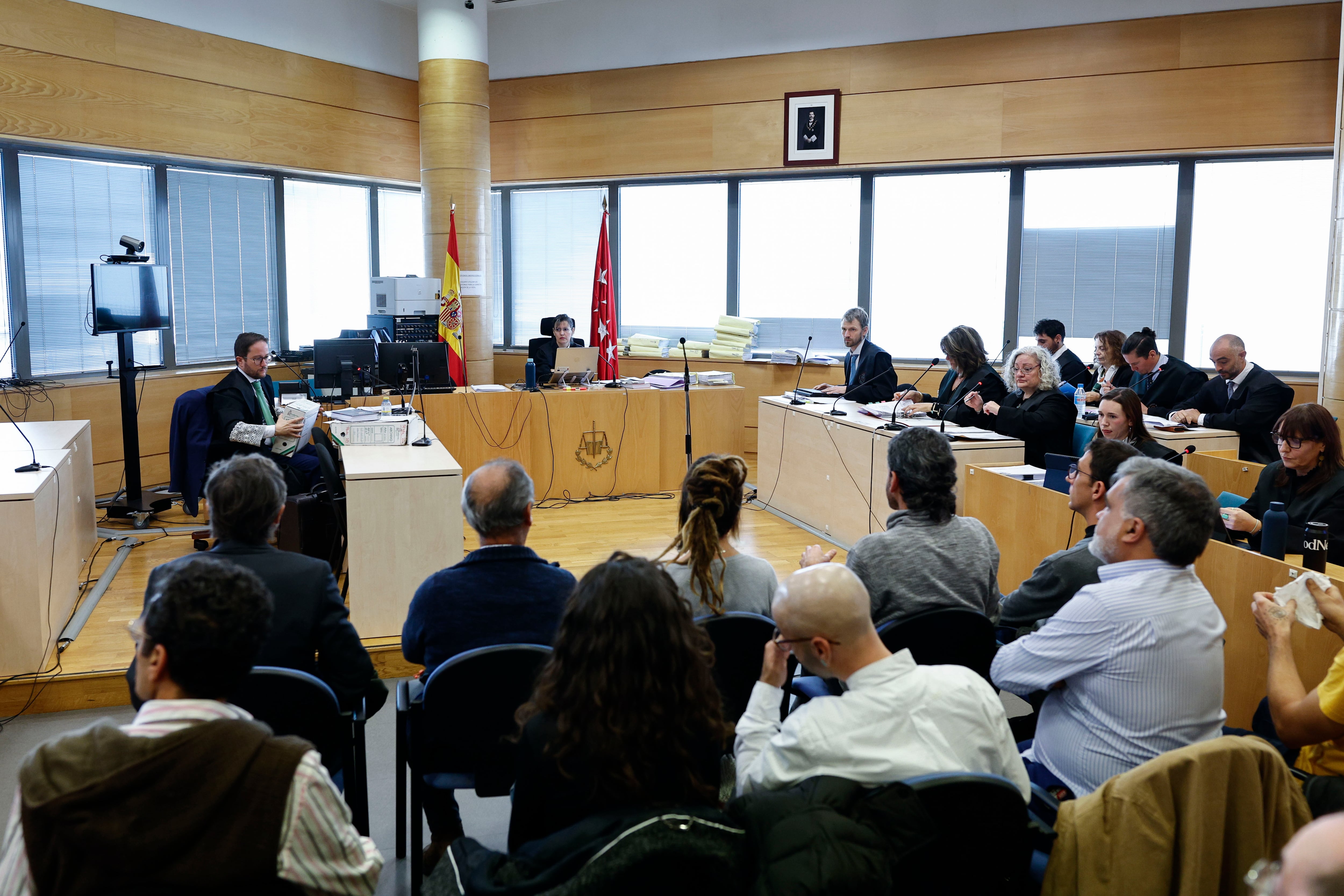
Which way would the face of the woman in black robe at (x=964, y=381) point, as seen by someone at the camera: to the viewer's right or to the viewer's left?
to the viewer's left

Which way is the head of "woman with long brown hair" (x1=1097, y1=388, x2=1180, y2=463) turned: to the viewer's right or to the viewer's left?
to the viewer's left

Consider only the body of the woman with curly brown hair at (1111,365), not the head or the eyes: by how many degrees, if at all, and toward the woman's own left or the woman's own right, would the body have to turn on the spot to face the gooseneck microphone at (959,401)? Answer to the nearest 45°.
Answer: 0° — they already face it

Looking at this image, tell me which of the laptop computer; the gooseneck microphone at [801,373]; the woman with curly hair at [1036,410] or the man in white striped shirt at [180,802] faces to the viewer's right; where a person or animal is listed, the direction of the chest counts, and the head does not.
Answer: the gooseneck microphone

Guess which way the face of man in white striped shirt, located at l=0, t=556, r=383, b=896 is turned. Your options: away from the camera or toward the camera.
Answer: away from the camera

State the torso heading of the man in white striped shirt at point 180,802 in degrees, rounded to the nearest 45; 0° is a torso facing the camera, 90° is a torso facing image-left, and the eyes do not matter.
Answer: approximately 180°

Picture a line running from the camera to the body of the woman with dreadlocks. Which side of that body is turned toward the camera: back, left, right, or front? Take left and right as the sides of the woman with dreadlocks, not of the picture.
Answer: back

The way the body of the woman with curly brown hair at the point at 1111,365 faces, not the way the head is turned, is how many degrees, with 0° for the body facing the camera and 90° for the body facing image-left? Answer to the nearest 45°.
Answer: approximately 45°

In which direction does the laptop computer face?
away from the camera

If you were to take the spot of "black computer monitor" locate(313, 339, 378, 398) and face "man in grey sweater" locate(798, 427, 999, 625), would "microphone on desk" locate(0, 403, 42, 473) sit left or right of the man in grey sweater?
right

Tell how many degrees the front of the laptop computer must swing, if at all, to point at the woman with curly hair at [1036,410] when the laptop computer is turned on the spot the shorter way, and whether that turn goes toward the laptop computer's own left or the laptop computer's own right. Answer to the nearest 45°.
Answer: approximately 135° to the laptop computer's own right

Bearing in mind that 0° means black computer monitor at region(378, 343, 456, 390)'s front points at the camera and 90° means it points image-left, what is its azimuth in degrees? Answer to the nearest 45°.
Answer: approximately 180°

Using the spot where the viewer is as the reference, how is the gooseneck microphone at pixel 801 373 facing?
facing to the right of the viewer

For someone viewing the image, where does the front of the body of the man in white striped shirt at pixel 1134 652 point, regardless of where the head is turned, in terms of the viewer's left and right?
facing away from the viewer and to the left of the viewer

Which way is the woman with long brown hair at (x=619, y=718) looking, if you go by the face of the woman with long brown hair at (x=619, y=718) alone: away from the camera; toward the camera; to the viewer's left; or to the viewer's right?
away from the camera
